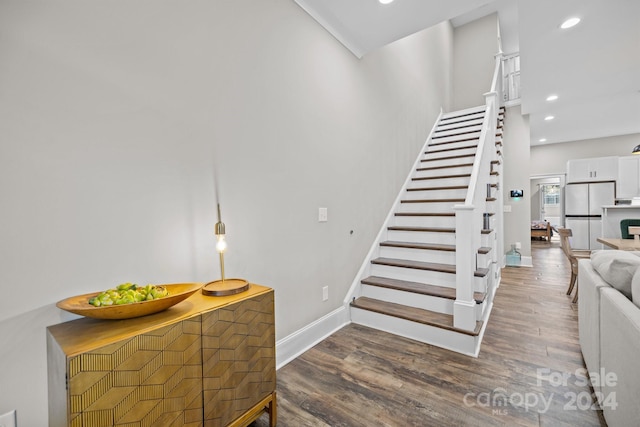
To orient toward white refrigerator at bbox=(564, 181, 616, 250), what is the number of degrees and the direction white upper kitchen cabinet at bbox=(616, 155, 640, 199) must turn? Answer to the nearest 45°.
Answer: approximately 90° to its right

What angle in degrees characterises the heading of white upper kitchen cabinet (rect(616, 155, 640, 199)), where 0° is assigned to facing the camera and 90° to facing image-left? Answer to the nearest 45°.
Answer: approximately 0°

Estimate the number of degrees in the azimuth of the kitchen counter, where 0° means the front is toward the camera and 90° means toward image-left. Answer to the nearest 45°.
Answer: approximately 0°
